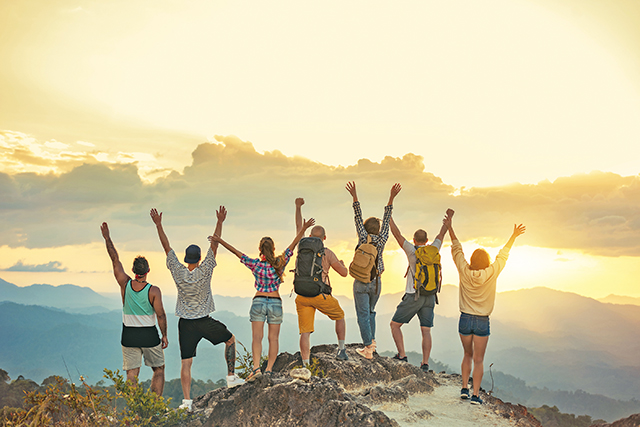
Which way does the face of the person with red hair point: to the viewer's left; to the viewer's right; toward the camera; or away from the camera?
away from the camera

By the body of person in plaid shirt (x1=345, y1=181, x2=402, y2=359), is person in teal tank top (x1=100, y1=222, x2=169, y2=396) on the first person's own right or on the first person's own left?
on the first person's own left

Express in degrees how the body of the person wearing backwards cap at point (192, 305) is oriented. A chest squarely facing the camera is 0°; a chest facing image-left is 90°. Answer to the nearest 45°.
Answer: approximately 180°

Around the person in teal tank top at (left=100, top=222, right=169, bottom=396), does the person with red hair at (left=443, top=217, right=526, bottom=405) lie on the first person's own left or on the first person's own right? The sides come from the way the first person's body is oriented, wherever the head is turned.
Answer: on the first person's own right

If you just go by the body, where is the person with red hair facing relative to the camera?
away from the camera

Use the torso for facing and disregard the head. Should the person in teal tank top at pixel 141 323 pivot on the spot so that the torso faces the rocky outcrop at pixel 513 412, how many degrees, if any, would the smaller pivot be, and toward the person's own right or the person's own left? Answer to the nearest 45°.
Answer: approximately 90° to the person's own right

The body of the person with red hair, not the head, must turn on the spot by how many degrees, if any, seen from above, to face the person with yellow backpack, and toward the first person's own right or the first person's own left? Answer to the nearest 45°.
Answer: approximately 45° to the first person's own left

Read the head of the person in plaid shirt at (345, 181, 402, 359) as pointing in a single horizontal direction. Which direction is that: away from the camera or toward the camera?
away from the camera

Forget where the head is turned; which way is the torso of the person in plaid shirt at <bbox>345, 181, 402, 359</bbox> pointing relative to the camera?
away from the camera

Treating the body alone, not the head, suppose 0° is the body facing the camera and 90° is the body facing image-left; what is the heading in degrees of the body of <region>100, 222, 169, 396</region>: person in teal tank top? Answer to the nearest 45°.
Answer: approximately 180°

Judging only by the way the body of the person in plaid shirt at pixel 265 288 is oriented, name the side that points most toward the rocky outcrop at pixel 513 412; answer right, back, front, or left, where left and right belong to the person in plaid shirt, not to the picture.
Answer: right

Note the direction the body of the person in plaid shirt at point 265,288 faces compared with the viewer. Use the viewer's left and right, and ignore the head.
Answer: facing away from the viewer
